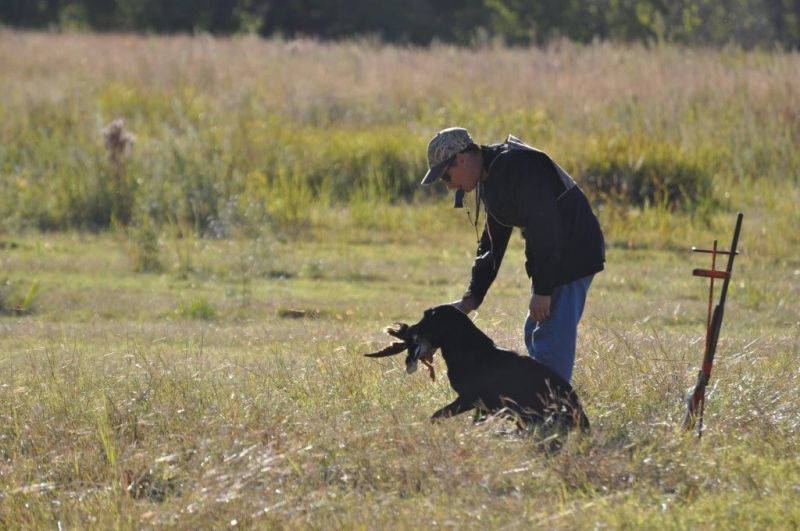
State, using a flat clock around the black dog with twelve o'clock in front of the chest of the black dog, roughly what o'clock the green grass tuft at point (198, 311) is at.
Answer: The green grass tuft is roughly at 2 o'clock from the black dog.

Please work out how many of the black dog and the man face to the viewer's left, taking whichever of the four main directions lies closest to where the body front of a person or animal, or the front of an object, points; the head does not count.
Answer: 2

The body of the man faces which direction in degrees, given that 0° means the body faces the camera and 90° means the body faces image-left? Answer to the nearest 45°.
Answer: approximately 90°

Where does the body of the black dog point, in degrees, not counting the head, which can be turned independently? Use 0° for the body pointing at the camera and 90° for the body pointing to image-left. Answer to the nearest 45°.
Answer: approximately 90°

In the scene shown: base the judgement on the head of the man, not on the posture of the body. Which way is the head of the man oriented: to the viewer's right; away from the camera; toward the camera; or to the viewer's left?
to the viewer's left
